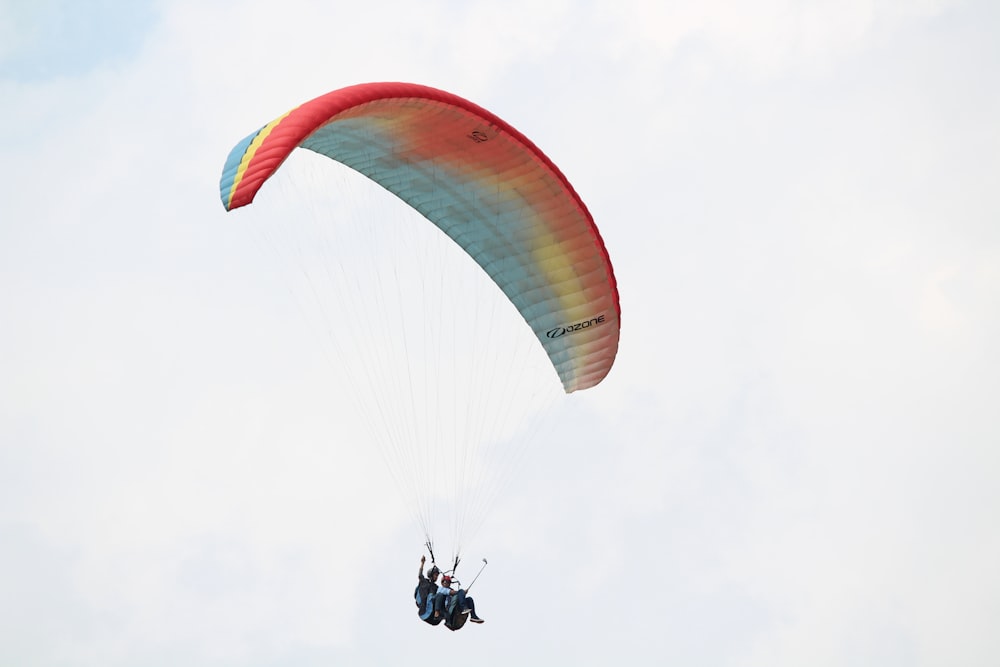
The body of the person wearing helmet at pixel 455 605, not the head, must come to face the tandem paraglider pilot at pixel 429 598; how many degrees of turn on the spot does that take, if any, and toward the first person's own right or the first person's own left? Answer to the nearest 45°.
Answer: approximately 135° to the first person's own right

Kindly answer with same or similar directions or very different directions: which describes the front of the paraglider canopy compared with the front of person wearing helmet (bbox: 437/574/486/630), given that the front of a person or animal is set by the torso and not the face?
same or similar directions

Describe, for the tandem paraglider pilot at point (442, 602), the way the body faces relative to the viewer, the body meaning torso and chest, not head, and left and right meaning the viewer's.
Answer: facing the viewer and to the right of the viewer

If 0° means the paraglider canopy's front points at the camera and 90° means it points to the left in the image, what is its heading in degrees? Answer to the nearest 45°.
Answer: approximately 315°
